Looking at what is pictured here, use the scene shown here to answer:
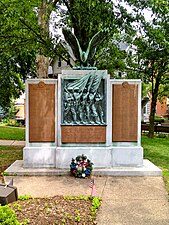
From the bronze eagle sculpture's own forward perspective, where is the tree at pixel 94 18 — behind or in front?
behind

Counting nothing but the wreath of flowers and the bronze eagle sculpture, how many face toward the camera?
2

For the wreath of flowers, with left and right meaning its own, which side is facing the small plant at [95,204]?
front

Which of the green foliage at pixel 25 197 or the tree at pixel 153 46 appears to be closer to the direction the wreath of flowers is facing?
the green foliage

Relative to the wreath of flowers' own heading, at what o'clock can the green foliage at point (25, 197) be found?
The green foliage is roughly at 1 o'clock from the wreath of flowers.

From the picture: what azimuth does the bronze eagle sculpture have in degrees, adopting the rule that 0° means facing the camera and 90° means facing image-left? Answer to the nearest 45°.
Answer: approximately 0°

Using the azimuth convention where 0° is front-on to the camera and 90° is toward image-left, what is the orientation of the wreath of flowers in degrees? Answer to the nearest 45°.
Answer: approximately 0°

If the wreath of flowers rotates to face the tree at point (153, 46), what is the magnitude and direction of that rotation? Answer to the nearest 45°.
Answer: approximately 135° to its left
